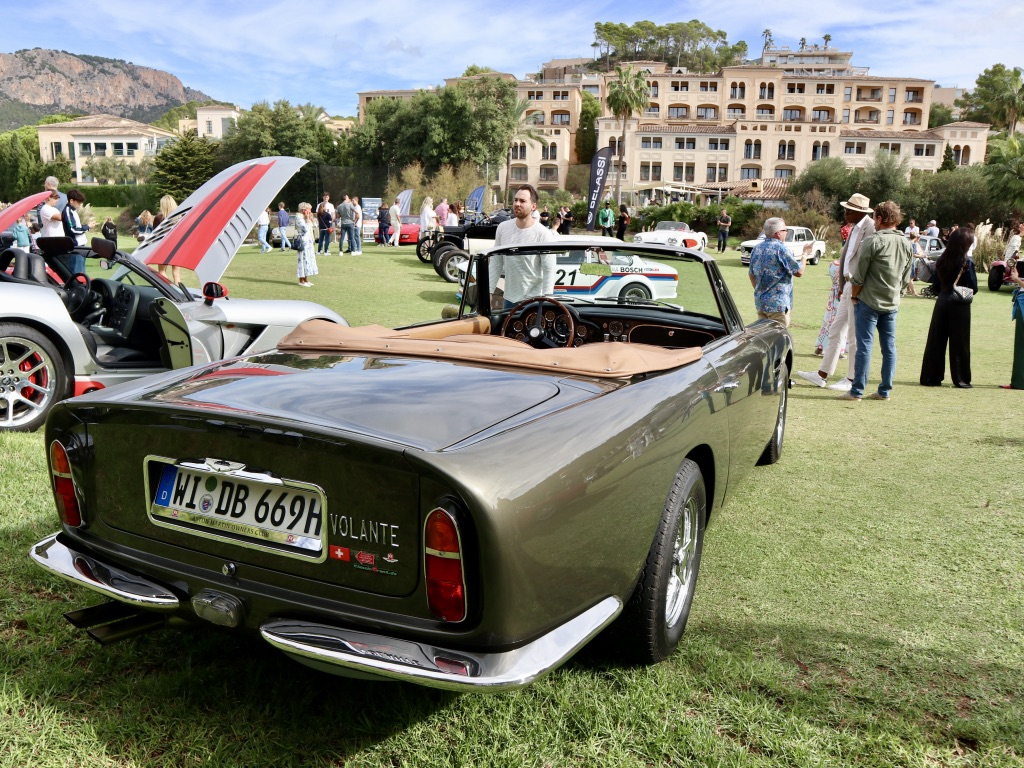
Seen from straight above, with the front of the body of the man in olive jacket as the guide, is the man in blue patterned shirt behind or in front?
in front

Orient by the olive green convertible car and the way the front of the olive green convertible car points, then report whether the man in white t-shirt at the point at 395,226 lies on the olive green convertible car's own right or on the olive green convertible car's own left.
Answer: on the olive green convertible car's own left

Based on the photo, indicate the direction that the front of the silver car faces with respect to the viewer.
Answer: facing away from the viewer and to the right of the viewer

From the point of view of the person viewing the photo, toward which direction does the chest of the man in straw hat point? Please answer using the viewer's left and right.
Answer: facing to the left of the viewer

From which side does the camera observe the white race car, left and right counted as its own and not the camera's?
right
